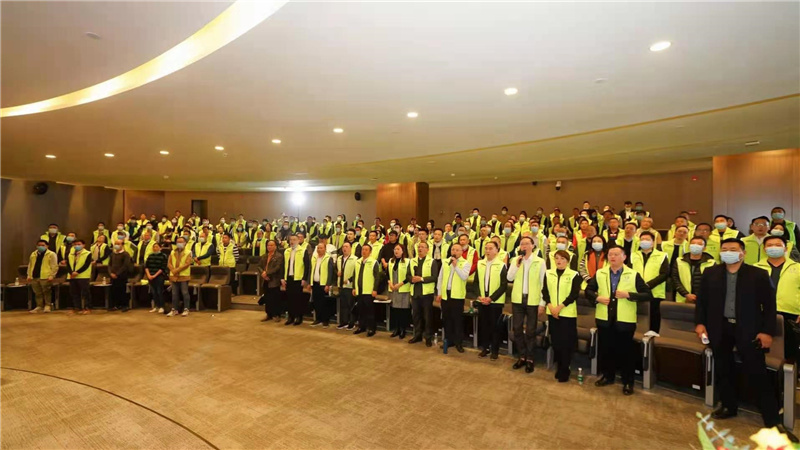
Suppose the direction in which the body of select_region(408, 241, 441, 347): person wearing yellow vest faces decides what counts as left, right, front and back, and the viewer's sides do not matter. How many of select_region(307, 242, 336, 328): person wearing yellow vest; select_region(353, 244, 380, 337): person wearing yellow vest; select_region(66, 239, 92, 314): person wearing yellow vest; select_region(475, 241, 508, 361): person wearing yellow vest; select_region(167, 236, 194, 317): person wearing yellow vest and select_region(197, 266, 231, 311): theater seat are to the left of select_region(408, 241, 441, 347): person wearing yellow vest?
1

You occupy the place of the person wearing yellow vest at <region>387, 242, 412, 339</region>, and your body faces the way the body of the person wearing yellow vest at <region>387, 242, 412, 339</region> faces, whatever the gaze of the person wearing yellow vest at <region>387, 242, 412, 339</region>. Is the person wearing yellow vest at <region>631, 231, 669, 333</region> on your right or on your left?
on your left

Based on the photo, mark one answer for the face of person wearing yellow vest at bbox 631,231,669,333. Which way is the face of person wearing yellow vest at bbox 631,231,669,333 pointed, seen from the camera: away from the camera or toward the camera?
toward the camera

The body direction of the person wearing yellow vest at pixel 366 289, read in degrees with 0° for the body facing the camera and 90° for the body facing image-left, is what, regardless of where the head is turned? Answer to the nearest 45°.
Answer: approximately 45°

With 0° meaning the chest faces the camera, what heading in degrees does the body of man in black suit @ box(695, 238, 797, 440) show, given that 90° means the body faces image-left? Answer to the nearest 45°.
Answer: approximately 45°

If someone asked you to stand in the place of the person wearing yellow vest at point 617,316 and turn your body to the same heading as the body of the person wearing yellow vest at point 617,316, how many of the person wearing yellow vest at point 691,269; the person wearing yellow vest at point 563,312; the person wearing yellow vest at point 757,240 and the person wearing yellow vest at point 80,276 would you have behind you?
2

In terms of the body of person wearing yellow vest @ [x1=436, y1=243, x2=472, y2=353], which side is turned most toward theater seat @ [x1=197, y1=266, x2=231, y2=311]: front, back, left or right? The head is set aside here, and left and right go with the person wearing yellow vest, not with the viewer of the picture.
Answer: right

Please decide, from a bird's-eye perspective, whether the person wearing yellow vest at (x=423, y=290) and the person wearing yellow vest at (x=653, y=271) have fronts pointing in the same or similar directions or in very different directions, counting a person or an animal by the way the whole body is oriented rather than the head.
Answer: same or similar directions

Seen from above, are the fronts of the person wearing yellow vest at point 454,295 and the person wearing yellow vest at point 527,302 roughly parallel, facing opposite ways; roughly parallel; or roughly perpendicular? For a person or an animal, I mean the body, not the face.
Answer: roughly parallel

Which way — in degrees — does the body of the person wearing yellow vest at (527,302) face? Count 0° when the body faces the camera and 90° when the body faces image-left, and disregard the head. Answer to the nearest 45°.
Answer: approximately 45°

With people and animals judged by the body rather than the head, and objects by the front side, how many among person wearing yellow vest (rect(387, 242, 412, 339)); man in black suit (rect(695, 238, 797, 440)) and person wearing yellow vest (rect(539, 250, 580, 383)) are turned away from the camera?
0

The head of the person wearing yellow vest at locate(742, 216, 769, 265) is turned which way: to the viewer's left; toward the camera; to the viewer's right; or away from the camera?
toward the camera

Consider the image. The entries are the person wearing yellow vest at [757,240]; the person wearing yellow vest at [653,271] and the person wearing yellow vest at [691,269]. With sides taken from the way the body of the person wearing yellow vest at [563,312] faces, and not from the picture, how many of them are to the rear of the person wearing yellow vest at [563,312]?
3
